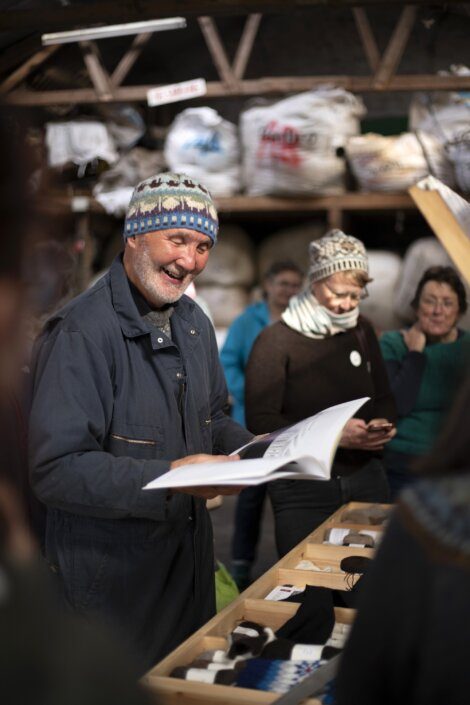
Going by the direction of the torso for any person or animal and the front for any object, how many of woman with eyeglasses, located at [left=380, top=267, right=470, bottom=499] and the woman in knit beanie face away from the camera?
0

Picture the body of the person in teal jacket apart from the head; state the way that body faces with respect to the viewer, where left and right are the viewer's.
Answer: facing the viewer and to the right of the viewer

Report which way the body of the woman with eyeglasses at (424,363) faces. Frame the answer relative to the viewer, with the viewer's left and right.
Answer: facing the viewer

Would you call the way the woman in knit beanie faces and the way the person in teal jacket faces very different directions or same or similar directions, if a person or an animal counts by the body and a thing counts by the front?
same or similar directions

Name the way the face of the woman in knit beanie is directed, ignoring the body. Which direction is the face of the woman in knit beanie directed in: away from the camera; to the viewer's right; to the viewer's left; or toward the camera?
toward the camera

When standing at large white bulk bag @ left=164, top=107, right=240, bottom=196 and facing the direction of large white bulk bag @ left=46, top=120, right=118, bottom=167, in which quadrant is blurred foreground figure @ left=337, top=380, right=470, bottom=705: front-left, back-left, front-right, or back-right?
back-left

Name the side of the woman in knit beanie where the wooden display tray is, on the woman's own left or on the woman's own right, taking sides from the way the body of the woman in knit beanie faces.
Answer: on the woman's own right

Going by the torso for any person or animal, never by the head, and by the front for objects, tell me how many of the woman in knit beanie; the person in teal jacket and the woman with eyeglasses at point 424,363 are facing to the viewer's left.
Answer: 0

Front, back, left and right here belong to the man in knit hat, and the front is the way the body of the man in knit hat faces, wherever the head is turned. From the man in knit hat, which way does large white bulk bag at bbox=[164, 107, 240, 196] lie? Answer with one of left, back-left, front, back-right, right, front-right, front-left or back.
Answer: back-left

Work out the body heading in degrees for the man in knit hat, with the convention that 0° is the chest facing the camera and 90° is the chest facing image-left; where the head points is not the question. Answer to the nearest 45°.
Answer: approximately 315°

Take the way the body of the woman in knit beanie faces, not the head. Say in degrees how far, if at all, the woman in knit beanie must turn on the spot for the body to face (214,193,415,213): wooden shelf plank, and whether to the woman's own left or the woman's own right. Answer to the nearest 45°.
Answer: approximately 135° to the woman's own left
